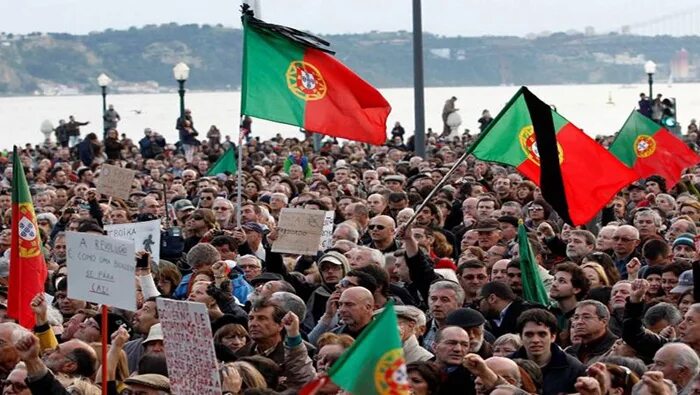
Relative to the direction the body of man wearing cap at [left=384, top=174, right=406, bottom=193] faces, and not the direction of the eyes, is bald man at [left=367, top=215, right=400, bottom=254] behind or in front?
in front

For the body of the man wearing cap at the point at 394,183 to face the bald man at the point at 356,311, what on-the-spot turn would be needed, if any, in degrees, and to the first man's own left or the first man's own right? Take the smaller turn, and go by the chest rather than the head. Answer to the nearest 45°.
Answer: approximately 45° to the first man's own left

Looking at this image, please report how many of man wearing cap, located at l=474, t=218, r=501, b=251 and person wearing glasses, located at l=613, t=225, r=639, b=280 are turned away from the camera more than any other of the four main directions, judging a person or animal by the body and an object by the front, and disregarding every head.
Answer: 0

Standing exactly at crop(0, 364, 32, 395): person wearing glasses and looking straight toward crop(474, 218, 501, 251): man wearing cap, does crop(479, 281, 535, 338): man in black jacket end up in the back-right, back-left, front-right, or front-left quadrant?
front-right

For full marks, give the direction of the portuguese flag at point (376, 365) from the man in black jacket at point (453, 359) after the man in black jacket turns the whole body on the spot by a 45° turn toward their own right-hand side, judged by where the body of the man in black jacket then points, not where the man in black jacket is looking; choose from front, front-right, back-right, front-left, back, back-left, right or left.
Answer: front

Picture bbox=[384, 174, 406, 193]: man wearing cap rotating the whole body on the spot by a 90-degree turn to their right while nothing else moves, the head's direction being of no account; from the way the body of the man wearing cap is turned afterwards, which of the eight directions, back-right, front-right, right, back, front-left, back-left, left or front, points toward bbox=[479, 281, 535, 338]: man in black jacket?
back-left

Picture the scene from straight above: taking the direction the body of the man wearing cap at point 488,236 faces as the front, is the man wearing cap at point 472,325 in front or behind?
in front

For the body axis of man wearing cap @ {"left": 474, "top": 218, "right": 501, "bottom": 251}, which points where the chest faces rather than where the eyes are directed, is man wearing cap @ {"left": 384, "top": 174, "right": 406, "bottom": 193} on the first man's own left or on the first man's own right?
on the first man's own right

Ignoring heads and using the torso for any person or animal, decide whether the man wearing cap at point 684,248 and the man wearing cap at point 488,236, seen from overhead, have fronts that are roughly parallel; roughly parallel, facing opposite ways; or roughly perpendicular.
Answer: roughly parallel

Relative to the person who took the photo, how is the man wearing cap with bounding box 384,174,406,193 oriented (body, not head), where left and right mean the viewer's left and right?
facing the viewer and to the left of the viewer

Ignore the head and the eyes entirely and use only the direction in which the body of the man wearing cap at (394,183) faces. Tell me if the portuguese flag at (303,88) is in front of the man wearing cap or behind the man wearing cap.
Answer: in front
